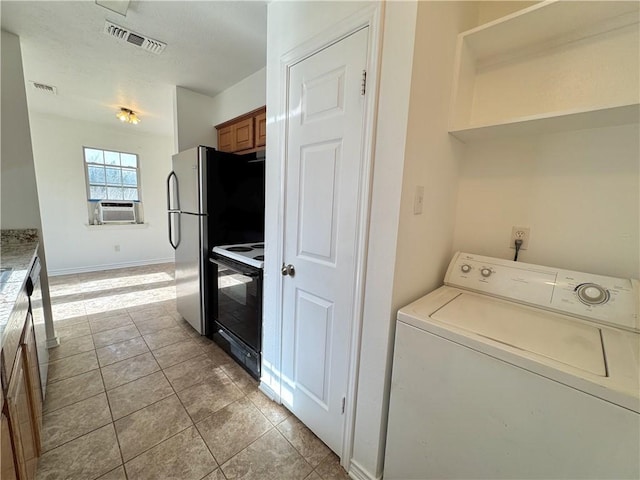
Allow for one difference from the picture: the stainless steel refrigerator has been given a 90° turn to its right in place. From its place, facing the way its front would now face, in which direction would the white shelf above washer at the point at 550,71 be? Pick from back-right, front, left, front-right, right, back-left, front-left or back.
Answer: back

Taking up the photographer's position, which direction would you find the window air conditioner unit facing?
facing the viewer

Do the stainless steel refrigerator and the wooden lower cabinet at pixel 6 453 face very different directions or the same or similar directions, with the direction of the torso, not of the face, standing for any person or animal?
very different directions

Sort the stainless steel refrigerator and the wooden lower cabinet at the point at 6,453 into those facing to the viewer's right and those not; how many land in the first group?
1

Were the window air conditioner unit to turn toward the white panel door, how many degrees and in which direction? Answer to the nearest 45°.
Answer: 0° — it already faces it

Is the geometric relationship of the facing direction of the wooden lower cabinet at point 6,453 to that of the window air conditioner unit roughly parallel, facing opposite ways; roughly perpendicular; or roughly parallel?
roughly perpendicular

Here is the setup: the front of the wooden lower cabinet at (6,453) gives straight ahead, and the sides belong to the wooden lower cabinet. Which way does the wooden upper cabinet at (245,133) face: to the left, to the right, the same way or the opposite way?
the opposite way

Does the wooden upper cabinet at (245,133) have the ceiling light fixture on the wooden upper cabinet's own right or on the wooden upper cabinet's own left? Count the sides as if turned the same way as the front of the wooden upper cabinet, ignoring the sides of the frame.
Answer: on the wooden upper cabinet's own right

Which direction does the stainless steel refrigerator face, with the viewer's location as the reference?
facing the viewer and to the left of the viewer

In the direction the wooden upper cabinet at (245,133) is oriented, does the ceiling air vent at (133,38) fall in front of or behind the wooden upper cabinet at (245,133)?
in front

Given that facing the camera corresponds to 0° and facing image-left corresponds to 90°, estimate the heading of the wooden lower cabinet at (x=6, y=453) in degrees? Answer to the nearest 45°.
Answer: approximately 270°

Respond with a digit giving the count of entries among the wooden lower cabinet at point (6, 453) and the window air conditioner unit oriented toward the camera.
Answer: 1
